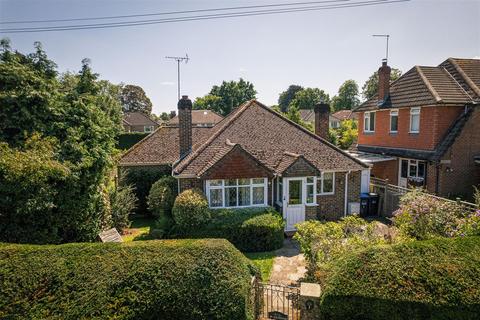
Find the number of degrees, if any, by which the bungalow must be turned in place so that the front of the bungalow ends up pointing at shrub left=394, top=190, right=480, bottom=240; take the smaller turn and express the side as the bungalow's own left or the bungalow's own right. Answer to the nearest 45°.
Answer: approximately 45° to the bungalow's own left

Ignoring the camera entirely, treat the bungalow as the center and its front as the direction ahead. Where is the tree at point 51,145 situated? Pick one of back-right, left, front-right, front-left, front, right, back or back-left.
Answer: front-right

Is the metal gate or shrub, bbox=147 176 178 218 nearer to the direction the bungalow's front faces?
the metal gate

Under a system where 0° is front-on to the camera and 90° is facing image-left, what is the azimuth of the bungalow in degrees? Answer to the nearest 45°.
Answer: approximately 0°

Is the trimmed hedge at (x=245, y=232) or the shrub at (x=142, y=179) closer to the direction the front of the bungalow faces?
the trimmed hedge

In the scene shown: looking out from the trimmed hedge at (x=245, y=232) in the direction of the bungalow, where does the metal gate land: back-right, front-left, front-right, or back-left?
back-right

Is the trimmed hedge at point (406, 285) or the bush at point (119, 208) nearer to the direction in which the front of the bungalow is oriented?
the trimmed hedge

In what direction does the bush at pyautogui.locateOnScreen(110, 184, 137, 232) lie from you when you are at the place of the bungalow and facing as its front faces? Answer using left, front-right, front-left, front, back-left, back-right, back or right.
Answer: right

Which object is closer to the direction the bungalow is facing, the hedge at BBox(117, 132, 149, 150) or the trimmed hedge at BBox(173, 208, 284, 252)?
the trimmed hedge

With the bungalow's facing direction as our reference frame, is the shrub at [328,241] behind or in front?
in front

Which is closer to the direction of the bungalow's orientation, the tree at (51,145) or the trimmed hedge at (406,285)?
the trimmed hedge

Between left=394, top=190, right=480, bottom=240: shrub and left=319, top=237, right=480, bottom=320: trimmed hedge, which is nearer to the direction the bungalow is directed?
the trimmed hedge

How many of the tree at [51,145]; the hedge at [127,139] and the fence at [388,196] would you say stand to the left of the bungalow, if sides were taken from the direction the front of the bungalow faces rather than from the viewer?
1
